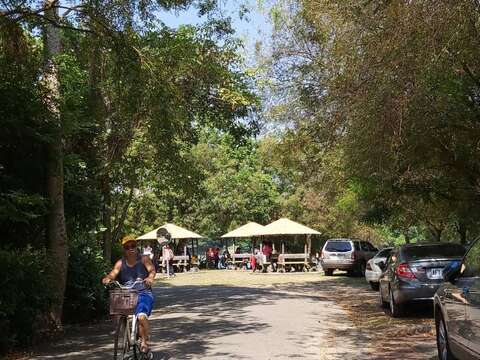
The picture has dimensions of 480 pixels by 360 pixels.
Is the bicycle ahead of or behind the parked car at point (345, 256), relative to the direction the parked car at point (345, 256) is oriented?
behind

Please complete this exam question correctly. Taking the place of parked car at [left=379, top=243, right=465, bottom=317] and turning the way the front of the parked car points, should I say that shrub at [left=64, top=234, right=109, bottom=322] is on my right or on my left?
on my left

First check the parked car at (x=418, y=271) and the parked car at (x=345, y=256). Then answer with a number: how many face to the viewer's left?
0

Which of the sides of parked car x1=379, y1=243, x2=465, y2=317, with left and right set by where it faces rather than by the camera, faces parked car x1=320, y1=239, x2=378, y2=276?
front

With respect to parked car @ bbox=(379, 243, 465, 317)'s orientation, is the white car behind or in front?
in front

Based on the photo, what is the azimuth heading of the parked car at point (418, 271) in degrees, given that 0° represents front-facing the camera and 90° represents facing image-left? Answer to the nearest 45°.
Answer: approximately 180°

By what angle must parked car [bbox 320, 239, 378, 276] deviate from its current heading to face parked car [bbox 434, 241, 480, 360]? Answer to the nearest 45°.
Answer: approximately 135° to its right

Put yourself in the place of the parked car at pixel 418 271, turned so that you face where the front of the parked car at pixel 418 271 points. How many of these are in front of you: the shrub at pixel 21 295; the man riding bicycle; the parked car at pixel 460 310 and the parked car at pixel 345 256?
1

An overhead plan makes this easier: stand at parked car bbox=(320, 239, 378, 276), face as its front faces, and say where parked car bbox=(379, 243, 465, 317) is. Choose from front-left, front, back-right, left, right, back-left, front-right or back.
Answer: back-right

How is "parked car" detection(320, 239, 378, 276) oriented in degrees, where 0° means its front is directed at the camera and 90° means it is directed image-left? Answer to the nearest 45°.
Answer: approximately 225°
